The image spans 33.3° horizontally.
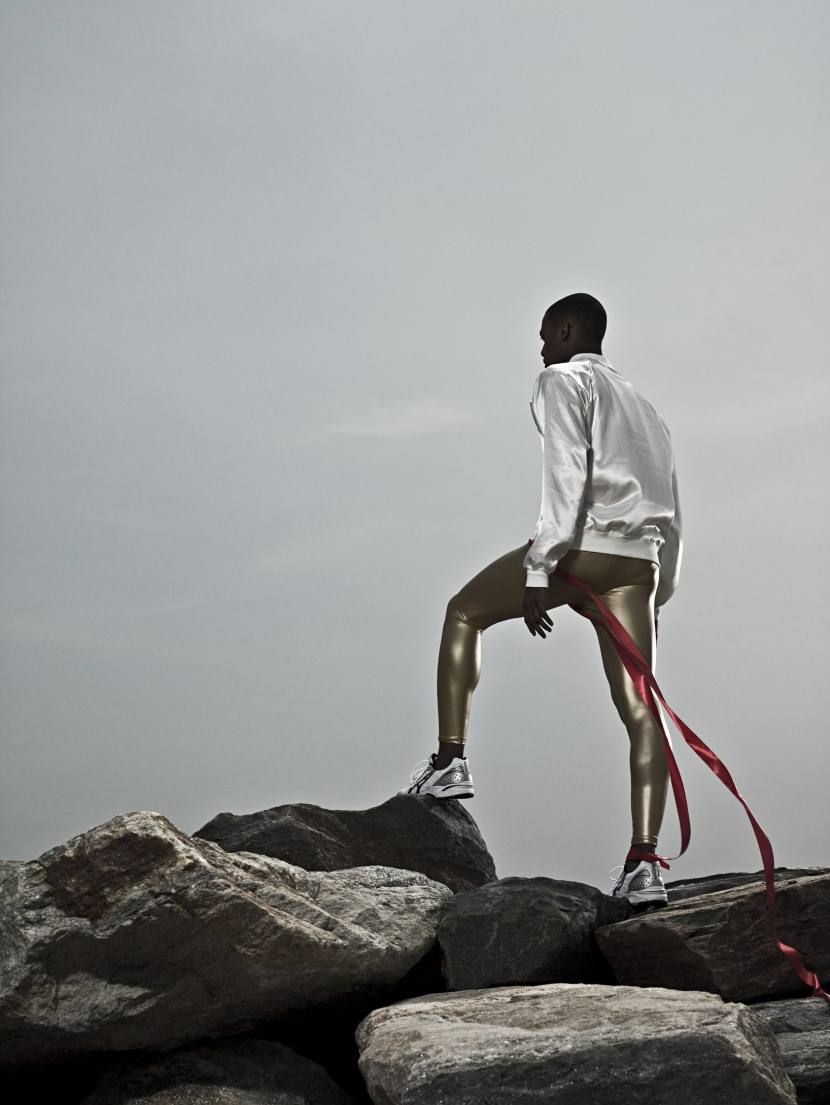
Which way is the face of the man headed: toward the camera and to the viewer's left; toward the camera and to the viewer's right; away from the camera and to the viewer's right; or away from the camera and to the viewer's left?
away from the camera and to the viewer's left

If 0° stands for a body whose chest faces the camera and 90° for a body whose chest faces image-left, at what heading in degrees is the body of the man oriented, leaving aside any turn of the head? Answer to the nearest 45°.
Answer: approximately 135°

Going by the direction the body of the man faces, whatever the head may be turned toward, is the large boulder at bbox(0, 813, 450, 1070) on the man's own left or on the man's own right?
on the man's own left
